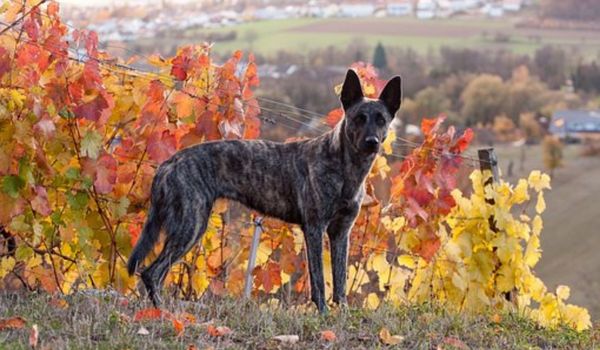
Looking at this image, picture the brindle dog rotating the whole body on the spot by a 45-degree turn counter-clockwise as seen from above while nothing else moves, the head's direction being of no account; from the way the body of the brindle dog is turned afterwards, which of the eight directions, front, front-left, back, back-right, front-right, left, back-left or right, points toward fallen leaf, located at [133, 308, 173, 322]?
back

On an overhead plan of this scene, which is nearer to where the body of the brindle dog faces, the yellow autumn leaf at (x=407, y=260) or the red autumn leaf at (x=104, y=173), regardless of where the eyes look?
the yellow autumn leaf

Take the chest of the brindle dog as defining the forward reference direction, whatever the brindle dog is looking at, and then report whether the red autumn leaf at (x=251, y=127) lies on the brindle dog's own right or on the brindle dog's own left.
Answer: on the brindle dog's own left

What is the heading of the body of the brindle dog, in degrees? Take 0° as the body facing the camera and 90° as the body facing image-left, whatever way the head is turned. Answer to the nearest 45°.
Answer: approximately 270°

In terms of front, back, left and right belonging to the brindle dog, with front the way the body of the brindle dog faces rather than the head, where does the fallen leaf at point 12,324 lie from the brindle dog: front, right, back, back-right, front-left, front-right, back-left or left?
back-right

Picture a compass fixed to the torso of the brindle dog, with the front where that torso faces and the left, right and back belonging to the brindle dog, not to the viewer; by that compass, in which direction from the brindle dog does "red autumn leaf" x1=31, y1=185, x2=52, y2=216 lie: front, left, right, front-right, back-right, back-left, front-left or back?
back

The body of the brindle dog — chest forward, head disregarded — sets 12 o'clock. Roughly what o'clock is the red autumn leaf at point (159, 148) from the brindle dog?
The red autumn leaf is roughly at 7 o'clock from the brindle dog.

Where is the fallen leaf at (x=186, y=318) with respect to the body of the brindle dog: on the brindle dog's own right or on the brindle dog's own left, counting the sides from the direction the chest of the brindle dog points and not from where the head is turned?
on the brindle dog's own right

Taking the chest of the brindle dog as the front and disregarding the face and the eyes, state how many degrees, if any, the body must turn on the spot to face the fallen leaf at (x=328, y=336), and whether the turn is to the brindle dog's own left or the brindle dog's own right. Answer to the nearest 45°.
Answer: approximately 90° to the brindle dog's own right

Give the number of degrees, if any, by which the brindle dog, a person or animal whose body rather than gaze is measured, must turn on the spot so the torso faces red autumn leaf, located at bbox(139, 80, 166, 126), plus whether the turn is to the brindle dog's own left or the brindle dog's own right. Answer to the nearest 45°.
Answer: approximately 135° to the brindle dog's own left

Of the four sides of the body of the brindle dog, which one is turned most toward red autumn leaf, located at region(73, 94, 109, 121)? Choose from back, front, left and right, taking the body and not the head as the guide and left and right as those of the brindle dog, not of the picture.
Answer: back

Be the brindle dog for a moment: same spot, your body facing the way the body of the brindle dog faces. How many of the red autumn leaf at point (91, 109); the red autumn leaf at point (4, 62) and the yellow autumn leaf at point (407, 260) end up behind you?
2
